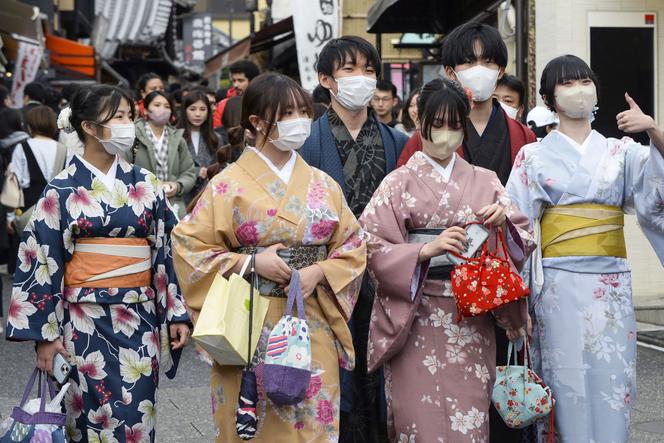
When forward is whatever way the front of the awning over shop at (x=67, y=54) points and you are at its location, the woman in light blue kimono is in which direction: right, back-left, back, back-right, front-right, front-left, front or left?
front-right

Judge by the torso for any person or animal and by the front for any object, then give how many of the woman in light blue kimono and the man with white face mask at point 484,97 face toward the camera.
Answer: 2

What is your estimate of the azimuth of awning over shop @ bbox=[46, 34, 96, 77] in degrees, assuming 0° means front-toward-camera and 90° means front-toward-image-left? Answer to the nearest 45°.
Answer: approximately 315°

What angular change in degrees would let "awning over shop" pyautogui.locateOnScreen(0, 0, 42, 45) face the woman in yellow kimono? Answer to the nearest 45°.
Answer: approximately 45° to its right

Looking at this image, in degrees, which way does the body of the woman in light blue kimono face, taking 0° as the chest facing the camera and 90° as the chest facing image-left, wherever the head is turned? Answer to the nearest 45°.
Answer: approximately 0°

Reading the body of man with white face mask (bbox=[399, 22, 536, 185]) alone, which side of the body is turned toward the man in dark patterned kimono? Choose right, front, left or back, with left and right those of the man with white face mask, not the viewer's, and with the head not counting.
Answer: right

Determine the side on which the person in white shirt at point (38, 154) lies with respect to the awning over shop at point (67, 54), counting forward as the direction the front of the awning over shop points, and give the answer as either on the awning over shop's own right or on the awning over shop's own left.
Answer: on the awning over shop's own right

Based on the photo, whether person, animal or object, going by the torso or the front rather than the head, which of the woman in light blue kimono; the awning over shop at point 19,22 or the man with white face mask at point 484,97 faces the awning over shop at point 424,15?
the awning over shop at point 19,22

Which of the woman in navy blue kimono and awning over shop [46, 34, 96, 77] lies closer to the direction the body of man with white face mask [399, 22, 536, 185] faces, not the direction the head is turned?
the woman in navy blue kimono

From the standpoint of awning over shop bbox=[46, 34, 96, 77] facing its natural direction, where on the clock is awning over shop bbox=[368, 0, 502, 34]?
awning over shop bbox=[368, 0, 502, 34] is roughly at 1 o'clock from awning over shop bbox=[46, 34, 96, 77].

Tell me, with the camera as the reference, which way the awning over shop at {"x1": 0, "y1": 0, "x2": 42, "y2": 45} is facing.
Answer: facing the viewer and to the right of the viewer

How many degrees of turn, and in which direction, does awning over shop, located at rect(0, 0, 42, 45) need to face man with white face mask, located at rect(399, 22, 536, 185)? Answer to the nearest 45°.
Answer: approximately 45° to its right

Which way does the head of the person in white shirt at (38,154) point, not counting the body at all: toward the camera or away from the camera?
away from the camera

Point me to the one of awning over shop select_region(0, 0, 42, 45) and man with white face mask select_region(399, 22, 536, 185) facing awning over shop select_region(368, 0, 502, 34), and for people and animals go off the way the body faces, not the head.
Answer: awning over shop select_region(0, 0, 42, 45)

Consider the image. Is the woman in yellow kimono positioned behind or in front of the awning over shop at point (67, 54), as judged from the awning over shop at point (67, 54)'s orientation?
in front
